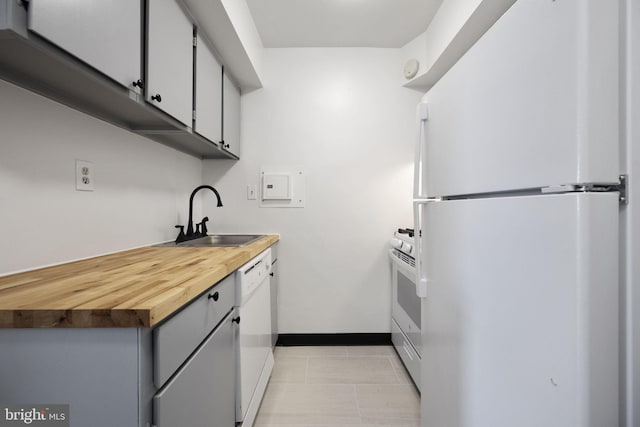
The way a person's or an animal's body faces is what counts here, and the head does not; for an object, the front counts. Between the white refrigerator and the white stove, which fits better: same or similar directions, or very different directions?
same or similar directions

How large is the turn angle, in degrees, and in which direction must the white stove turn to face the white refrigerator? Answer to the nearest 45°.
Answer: approximately 90° to its left

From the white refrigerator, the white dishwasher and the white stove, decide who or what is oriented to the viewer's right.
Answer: the white dishwasher

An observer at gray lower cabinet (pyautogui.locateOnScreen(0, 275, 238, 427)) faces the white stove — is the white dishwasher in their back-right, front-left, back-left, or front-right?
front-left

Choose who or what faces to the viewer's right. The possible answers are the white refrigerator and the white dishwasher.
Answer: the white dishwasher

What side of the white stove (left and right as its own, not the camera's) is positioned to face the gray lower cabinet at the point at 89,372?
left

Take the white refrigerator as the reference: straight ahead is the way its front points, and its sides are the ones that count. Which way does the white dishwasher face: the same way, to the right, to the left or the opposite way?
the opposite way

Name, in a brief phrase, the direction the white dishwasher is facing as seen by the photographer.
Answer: facing to the right of the viewer

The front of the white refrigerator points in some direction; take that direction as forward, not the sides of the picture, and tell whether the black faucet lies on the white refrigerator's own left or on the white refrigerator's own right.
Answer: on the white refrigerator's own right

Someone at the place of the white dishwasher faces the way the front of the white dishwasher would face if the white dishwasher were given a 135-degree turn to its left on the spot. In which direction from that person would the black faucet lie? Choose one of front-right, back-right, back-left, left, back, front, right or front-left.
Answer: front

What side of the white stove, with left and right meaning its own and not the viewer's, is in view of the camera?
left

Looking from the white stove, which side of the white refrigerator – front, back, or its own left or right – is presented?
right

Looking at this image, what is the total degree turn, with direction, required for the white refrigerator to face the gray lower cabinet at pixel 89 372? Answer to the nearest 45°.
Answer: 0° — it already faces it

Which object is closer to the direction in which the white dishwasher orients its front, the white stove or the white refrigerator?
the white stove

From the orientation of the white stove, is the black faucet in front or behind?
in front

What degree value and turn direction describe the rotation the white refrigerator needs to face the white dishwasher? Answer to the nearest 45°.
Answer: approximately 45° to its right
